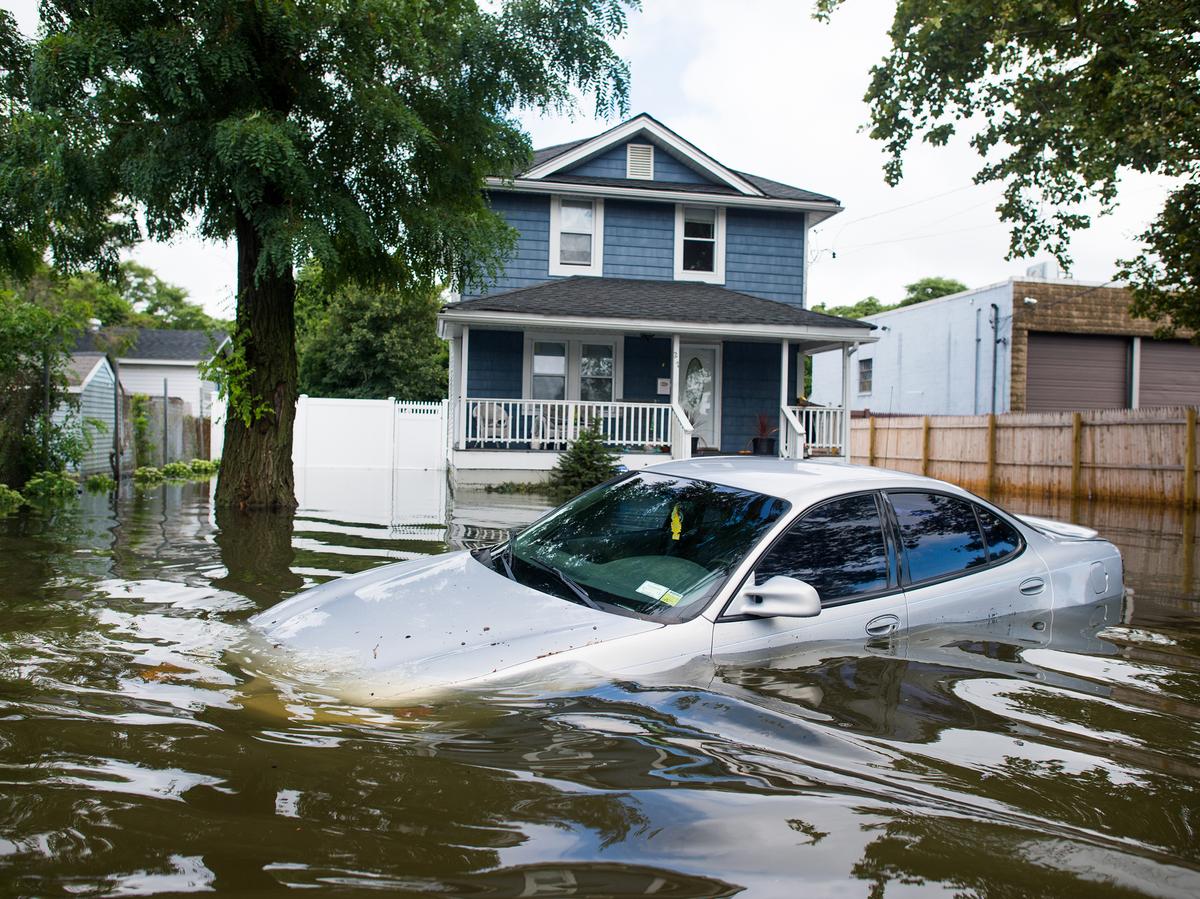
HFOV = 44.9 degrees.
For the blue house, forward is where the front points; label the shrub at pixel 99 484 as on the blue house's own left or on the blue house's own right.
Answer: on the blue house's own right

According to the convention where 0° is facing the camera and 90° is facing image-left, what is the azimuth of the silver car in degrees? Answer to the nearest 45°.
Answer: approximately 45°

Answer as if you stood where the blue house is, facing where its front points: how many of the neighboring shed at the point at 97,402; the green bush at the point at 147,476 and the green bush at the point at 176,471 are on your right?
3

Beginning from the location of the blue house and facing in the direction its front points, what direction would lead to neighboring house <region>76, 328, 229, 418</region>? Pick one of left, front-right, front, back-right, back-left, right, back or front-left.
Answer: back-right

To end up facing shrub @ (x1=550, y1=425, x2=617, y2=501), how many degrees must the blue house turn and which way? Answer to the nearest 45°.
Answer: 0° — it already faces it

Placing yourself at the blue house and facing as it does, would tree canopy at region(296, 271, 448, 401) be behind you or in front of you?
behind

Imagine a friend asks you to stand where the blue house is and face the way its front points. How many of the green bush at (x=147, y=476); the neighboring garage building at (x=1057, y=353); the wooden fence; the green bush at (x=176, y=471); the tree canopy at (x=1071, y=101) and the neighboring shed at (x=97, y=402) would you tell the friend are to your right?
3

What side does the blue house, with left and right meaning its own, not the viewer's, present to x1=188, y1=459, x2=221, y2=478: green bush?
right

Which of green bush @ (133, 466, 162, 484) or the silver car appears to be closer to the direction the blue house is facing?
the silver car
